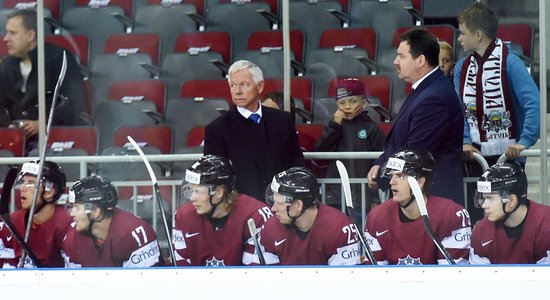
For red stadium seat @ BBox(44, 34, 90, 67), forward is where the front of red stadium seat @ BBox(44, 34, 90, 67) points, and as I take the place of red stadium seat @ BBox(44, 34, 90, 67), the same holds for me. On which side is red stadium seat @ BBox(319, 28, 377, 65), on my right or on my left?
on my left

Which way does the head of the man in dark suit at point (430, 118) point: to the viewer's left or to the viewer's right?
to the viewer's left

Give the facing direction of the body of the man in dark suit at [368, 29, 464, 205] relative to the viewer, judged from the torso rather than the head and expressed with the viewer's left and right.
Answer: facing to the left of the viewer

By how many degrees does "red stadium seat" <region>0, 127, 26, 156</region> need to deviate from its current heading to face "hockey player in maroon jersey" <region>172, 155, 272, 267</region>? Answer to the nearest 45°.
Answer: approximately 45° to its left
